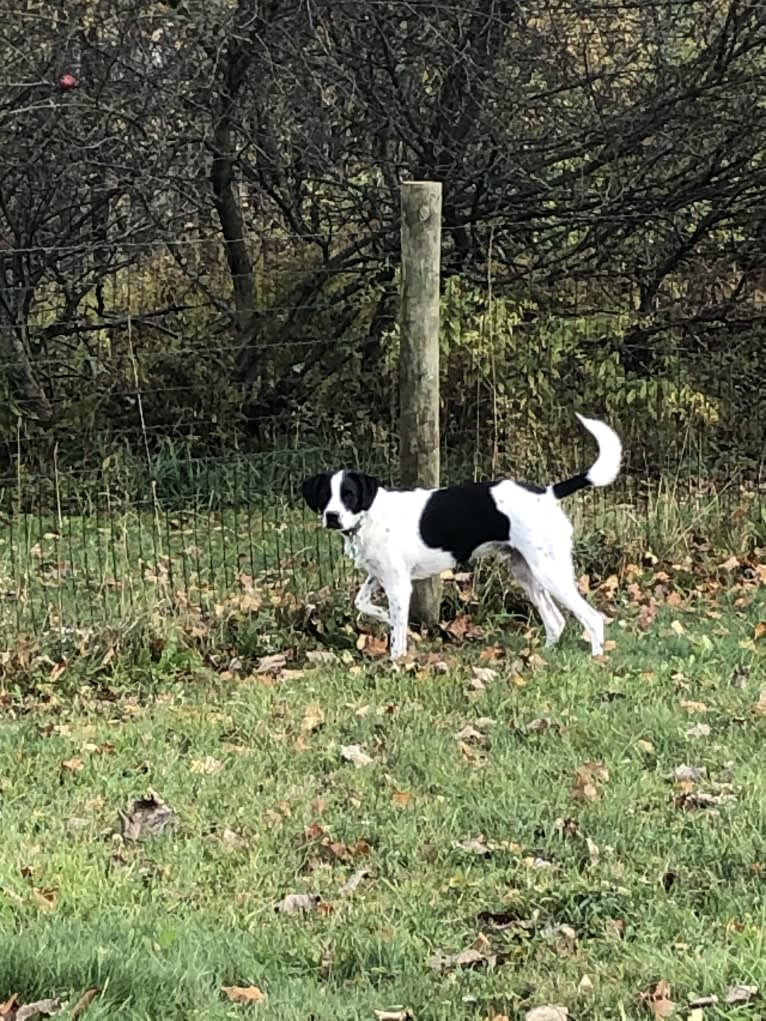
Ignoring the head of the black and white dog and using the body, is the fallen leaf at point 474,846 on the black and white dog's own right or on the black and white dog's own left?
on the black and white dog's own left

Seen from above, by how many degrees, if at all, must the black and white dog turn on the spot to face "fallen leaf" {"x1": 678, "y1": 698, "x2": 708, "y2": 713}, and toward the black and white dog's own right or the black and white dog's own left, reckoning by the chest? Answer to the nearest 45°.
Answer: approximately 135° to the black and white dog's own left

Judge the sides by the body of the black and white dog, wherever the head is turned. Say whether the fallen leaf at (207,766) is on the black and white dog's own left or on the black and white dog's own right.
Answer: on the black and white dog's own left

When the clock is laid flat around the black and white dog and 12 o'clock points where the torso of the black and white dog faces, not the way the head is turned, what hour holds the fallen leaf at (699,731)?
The fallen leaf is roughly at 8 o'clock from the black and white dog.

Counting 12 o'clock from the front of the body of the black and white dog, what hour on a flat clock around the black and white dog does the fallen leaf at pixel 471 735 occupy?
The fallen leaf is roughly at 9 o'clock from the black and white dog.

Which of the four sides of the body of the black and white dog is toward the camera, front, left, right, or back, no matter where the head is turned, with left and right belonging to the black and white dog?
left
